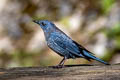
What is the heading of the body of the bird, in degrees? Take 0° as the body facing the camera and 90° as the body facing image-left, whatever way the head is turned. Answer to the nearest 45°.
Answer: approximately 90°
